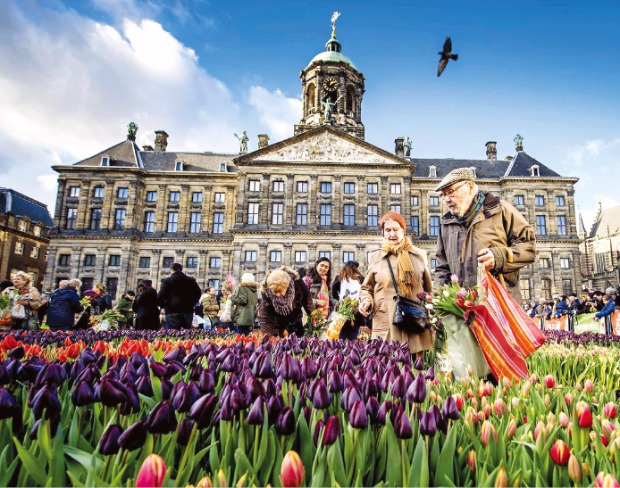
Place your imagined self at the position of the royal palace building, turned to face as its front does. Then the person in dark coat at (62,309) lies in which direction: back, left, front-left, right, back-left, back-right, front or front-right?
front

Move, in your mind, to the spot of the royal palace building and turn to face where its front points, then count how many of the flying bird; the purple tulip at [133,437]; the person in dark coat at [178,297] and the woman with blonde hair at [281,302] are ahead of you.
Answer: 4

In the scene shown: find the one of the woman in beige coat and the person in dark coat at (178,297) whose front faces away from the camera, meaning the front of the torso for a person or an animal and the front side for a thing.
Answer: the person in dark coat

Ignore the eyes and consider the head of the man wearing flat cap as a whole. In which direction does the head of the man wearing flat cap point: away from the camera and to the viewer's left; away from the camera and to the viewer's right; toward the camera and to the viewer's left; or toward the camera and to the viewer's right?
toward the camera and to the viewer's left

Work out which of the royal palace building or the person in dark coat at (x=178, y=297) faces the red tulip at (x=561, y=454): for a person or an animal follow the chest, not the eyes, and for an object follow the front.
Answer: the royal palace building

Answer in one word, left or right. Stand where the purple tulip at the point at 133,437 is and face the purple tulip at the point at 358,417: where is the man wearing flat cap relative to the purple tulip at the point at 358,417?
left

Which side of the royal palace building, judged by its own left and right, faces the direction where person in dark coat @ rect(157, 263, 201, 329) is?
front

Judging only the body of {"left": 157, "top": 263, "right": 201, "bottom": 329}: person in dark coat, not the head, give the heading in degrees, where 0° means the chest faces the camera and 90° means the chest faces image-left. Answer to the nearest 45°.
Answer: approximately 180°

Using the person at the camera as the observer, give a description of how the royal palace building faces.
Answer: facing the viewer

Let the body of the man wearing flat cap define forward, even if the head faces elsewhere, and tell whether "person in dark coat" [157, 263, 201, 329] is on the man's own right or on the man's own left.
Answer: on the man's own right

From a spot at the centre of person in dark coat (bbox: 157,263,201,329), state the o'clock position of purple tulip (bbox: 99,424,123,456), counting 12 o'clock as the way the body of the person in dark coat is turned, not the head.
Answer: The purple tulip is roughly at 6 o'clock from the person in dark coat.

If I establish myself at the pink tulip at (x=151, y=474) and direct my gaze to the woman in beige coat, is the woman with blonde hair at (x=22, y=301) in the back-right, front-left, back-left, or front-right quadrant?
front-left

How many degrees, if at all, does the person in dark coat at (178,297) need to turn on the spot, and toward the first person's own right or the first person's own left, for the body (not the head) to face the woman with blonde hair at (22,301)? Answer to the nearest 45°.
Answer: approximately 90° to the first person's own left

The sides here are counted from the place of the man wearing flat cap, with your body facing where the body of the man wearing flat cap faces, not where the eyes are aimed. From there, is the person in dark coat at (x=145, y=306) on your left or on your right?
on your right

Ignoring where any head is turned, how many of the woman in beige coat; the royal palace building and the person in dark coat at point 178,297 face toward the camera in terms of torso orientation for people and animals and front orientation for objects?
2

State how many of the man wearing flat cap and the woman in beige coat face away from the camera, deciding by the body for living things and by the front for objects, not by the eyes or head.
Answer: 0

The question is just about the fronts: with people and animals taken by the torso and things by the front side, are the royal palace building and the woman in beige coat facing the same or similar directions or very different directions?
same or similar directions

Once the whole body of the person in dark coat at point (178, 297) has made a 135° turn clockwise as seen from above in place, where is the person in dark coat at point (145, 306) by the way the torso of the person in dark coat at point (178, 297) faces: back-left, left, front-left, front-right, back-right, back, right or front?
back
